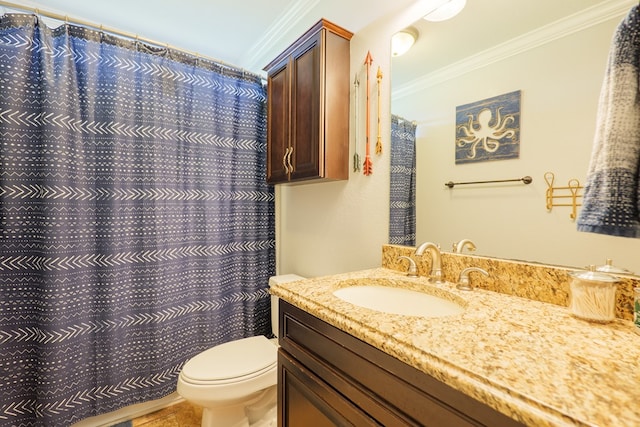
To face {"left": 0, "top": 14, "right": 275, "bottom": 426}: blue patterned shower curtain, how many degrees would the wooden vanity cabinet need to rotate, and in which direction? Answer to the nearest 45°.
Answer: approximately 45° to its right

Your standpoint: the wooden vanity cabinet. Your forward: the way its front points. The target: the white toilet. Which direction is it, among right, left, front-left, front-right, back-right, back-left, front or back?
right

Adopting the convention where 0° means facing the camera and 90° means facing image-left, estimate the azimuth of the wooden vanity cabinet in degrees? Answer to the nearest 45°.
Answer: approximately 45°

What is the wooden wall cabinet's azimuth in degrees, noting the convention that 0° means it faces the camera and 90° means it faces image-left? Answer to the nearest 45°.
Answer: approximately 45°
